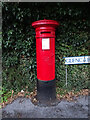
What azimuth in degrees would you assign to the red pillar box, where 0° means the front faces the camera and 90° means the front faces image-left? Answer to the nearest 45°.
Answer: approximately 0°
